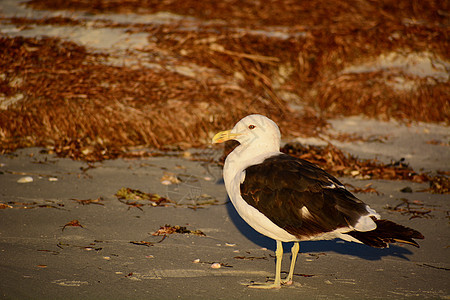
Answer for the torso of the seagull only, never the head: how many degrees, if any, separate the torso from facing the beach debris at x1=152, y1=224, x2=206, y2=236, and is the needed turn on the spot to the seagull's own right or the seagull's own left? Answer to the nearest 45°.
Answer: approximately 45° to the seagull's own right

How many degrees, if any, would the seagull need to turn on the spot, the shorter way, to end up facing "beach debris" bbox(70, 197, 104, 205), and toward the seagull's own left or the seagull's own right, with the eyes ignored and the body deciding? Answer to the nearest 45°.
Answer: approximately 45° to the seagull's own right

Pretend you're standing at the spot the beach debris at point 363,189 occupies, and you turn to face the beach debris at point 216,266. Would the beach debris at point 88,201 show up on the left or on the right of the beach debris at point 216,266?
right

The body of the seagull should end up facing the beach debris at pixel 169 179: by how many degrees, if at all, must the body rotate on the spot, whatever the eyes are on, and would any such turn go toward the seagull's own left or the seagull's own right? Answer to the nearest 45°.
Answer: approximately 45° to the seagull's own right

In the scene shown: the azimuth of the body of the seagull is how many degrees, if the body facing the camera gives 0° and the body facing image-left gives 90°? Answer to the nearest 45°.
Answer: approximately 90°

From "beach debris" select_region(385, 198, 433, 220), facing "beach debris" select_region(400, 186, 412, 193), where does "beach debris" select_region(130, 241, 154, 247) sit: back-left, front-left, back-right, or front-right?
back-left

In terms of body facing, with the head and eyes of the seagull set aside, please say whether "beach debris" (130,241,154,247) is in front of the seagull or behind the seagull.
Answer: in front

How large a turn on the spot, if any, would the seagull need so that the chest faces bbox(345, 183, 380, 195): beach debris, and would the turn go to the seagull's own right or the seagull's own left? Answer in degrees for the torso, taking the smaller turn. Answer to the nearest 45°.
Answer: approximately 90° to the seagull's own right
